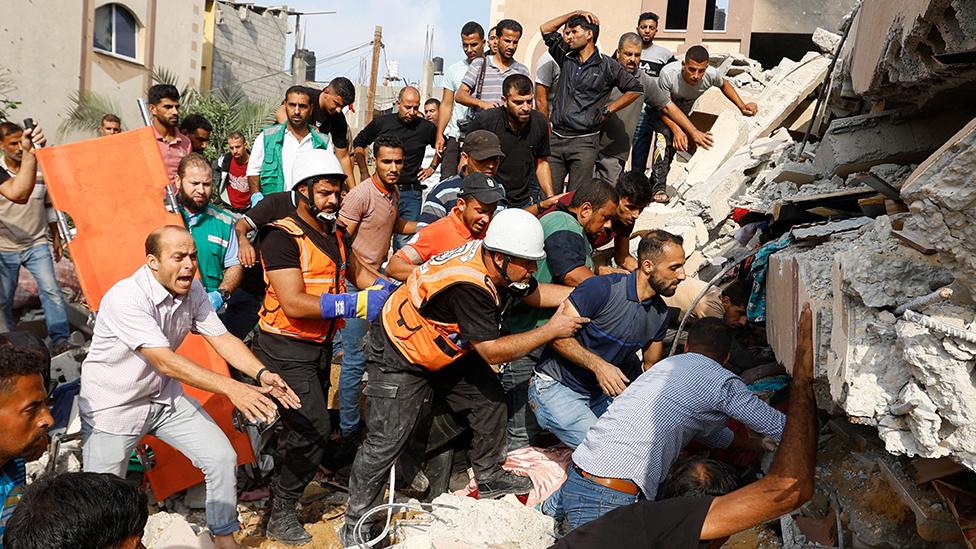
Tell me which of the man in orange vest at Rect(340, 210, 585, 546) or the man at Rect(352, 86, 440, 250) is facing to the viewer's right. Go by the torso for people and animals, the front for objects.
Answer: the man in orange vest

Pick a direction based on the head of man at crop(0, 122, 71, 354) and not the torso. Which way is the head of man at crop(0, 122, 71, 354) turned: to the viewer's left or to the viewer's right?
to the viewer's right

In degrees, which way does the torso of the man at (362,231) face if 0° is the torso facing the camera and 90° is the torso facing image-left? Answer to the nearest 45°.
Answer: approximately 315°

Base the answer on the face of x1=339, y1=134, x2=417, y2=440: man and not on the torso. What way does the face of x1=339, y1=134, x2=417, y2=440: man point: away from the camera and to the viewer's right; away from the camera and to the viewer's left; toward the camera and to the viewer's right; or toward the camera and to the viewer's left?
toward the camera and to the viewer's right

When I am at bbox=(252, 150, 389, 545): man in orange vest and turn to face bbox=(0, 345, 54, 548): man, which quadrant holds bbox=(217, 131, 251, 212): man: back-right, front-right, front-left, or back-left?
back-right

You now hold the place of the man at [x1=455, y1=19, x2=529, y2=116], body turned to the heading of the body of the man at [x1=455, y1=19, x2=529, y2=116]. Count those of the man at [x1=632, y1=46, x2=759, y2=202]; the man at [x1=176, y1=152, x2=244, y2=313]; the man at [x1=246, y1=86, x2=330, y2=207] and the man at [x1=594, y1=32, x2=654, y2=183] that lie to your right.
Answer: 2

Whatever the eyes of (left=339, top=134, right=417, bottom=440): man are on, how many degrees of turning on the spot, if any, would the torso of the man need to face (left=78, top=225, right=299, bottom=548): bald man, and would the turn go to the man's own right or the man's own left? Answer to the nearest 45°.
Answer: approximately 90° to the man's own right

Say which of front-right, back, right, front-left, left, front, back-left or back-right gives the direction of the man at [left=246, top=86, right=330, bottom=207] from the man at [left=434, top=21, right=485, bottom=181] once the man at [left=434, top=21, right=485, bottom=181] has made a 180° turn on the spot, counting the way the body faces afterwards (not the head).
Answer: left

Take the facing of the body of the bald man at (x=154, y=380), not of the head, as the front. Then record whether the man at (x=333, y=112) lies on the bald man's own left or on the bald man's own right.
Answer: on the bald man's own left

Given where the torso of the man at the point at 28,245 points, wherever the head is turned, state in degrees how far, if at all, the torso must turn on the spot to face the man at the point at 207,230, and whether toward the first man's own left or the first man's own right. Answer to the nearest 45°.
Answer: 0° — they already face them

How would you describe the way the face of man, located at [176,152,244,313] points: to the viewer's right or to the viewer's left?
to the viewer's right

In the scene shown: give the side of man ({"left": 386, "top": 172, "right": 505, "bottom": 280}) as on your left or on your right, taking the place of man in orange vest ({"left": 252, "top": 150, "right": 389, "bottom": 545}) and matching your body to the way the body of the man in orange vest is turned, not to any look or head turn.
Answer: on your left
